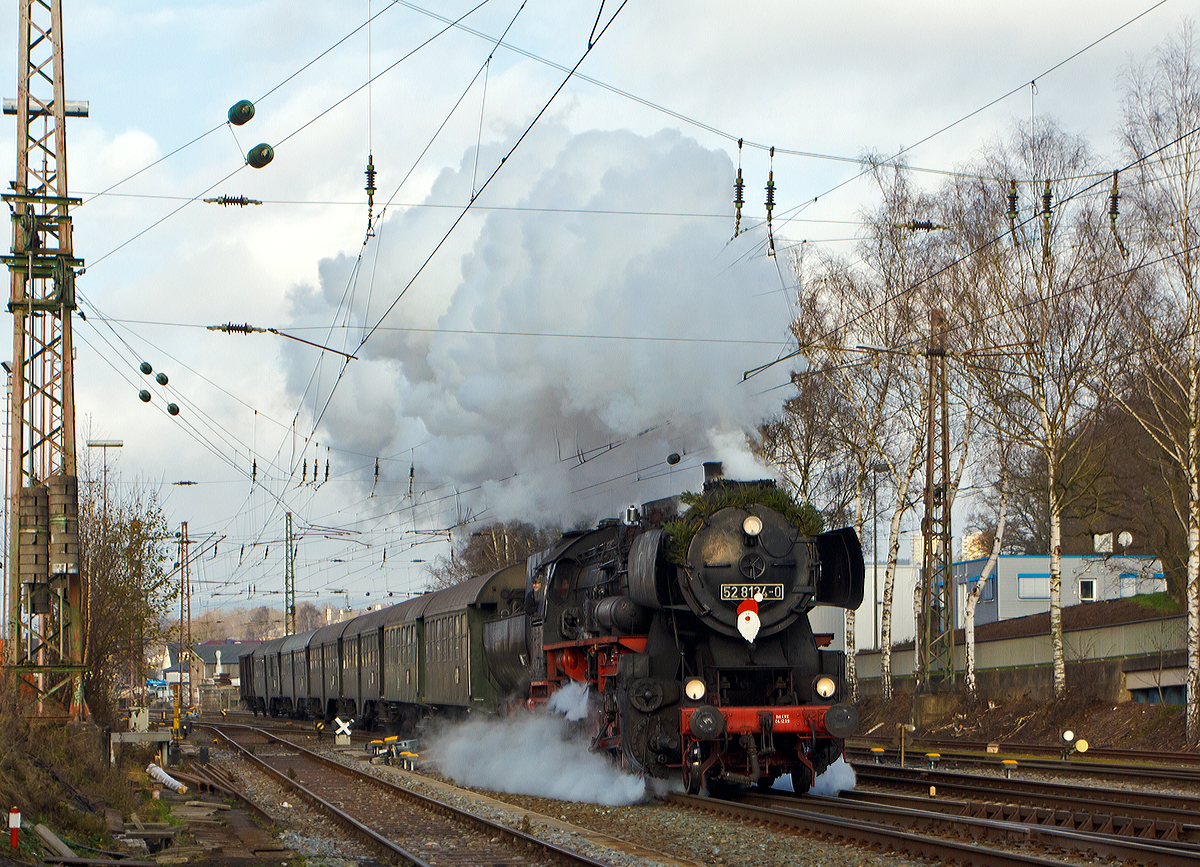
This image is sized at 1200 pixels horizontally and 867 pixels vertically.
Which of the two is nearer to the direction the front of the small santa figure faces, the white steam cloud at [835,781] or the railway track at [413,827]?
the railway track

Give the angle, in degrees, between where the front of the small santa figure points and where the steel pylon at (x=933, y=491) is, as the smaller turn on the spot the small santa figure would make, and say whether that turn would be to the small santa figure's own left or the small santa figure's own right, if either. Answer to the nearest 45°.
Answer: approximately 180°

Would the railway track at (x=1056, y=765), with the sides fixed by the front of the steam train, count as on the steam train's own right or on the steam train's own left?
on the steam train's own left

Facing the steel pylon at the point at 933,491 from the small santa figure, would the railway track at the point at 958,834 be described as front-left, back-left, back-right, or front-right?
back-right

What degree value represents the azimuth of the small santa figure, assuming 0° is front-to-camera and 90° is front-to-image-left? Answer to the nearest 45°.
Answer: approximately 0°

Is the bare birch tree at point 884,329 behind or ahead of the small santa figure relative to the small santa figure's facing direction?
behind

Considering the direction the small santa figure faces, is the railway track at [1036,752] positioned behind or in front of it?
behind
